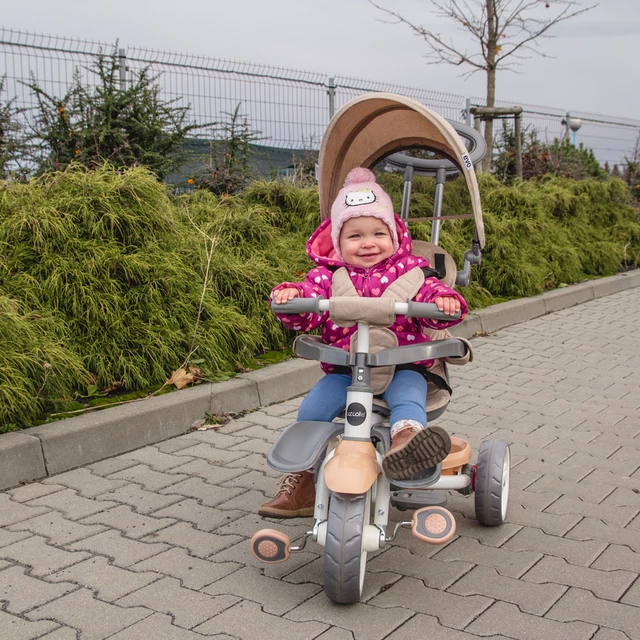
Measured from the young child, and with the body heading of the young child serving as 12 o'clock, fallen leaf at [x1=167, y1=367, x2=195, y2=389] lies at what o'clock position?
The fallen leaf is roughly at 5 o'clock from the young child.

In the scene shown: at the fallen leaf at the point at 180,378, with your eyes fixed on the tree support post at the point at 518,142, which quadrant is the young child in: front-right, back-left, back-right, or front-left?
back-right

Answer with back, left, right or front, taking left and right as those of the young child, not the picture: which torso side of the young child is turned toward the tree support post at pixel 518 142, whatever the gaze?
back

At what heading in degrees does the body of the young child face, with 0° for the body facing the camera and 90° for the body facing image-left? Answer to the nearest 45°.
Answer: approximately 0°
